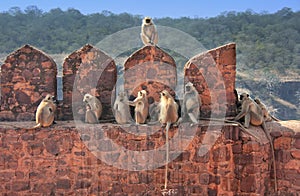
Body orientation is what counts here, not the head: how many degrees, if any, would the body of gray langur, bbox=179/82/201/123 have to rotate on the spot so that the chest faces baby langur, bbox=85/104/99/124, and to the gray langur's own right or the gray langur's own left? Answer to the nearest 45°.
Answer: approximately 45° to the gray langur's own right

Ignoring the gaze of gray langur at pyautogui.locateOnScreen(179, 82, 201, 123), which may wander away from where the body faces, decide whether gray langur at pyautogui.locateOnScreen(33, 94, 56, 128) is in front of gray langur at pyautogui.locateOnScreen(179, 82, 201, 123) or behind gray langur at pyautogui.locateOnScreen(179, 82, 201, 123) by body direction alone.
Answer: in front

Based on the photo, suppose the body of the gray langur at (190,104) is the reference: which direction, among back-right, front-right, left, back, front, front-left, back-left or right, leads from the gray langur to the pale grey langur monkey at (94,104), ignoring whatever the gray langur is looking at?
front-right

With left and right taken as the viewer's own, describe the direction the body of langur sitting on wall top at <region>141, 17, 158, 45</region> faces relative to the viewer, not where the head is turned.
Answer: facing the viewer

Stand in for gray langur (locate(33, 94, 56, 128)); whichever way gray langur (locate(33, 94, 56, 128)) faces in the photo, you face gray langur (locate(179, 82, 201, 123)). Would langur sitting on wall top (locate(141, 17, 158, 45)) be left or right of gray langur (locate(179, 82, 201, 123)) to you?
left

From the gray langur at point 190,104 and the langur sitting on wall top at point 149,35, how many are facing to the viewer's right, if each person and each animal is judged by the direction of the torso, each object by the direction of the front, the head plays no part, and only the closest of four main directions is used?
0

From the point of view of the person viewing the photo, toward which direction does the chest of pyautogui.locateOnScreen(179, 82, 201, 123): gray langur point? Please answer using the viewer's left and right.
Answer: facing the viewer and to the left of the viewer
